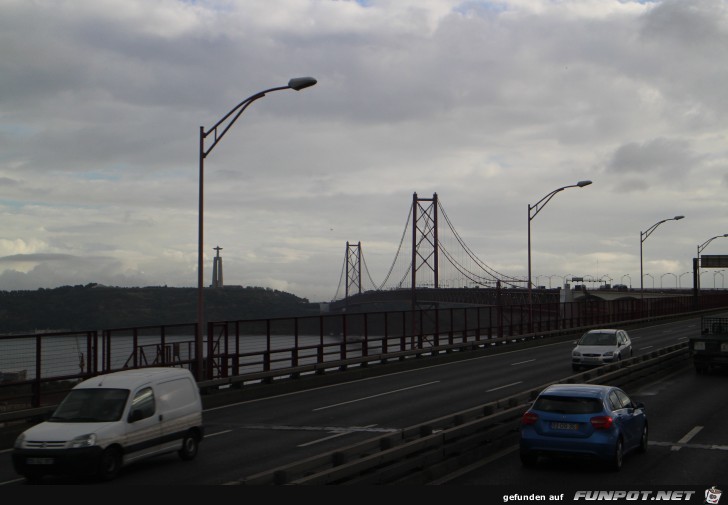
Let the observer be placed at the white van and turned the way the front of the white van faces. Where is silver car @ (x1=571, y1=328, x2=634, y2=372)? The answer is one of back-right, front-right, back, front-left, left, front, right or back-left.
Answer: back

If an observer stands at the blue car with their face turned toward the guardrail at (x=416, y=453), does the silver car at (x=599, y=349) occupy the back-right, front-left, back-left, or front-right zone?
back-right

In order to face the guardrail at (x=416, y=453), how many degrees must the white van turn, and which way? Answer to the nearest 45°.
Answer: approximately 90° to its left

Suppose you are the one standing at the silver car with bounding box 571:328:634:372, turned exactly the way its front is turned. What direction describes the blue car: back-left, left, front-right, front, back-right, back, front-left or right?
front-left

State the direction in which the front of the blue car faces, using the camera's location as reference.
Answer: facing away from the viewer and to the right of the viewer

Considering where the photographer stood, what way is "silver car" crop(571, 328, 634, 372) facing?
facing the viewer and to the left of the viewer

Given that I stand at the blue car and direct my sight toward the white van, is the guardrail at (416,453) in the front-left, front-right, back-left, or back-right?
front-left

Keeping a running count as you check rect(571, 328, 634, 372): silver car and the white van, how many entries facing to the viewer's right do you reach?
0

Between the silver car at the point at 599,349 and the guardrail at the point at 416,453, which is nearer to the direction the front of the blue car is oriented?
the silver car

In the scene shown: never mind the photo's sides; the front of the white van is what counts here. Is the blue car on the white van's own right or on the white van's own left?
on the white van's own left

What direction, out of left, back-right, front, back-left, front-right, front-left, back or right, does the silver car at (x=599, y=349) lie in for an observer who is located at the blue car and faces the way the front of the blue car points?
front-left

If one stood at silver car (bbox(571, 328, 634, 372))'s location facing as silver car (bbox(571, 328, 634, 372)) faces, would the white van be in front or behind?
in front

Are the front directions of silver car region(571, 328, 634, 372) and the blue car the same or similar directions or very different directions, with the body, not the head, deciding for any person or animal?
very different directions
